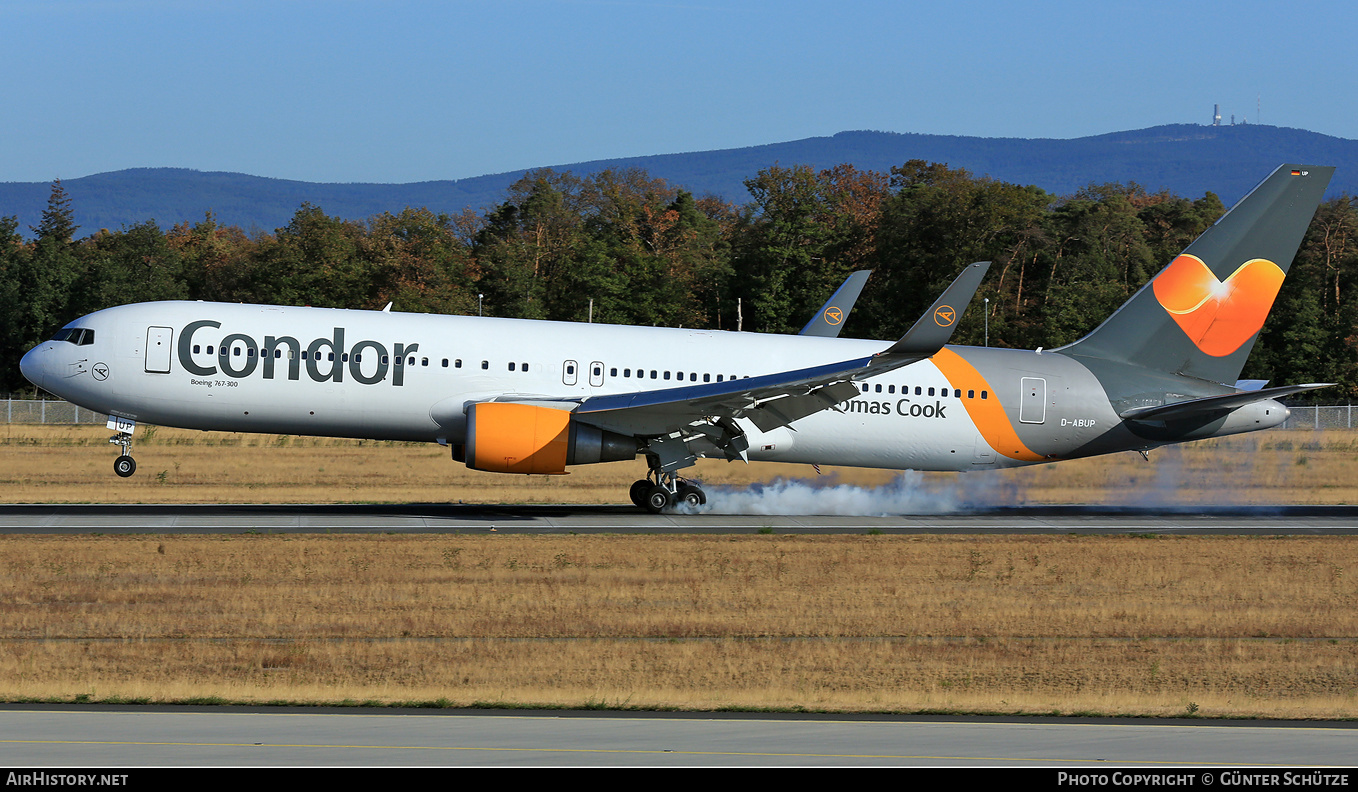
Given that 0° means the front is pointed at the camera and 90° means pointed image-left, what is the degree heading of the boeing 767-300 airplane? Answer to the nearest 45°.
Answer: approximately 90°

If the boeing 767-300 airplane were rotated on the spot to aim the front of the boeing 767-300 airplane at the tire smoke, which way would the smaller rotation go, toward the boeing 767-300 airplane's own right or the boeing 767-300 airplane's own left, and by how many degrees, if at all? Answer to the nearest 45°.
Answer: approximately 135° to the boeing 767-300 airplane's own right
